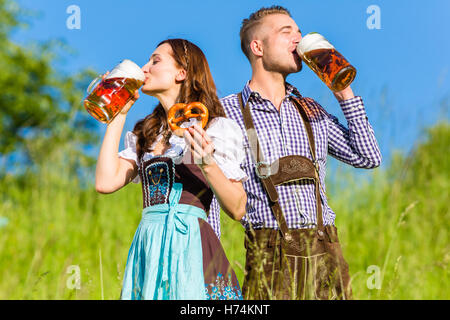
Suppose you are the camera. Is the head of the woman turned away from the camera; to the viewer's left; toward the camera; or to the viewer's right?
to the viewer's left

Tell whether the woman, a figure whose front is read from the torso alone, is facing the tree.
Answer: no
